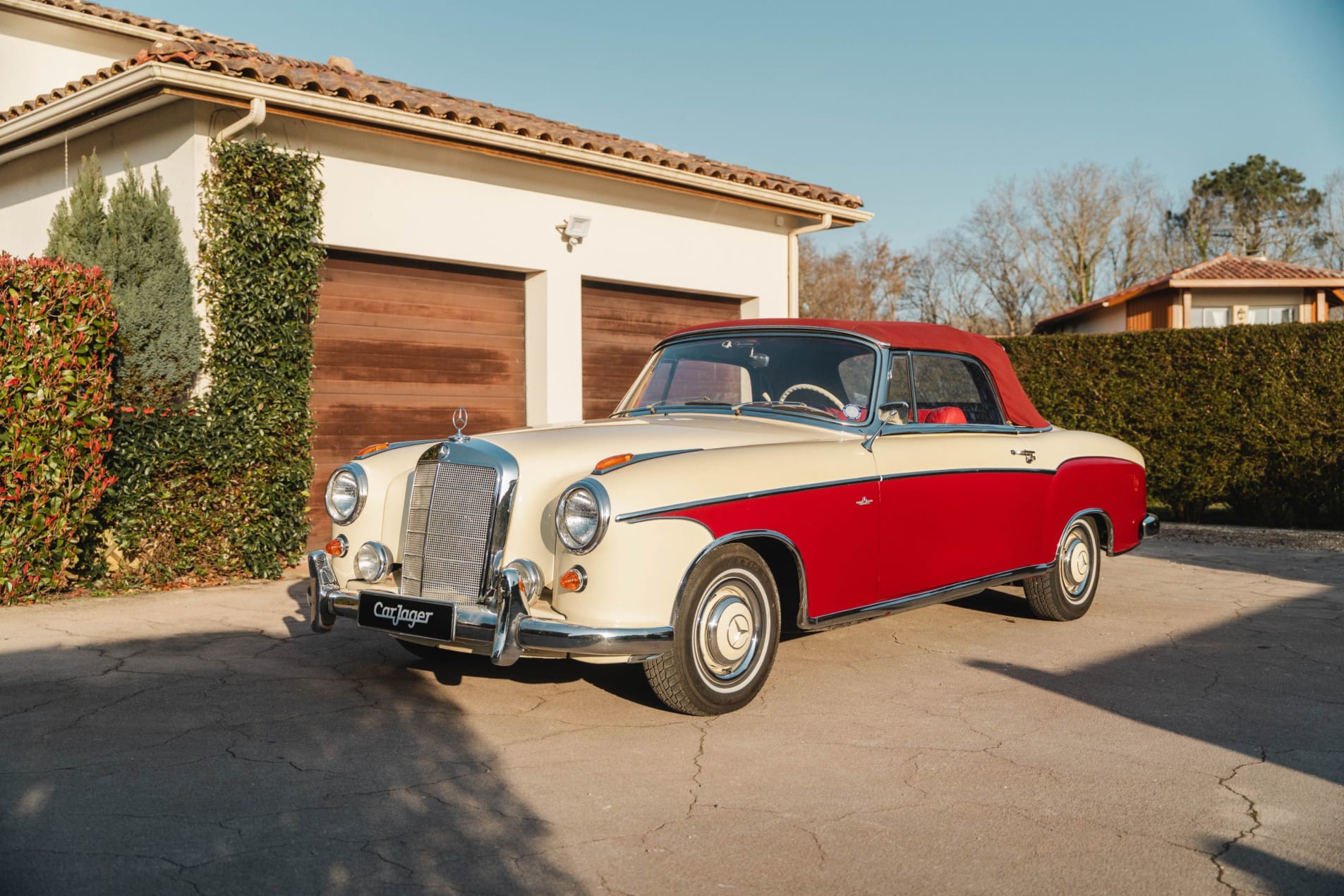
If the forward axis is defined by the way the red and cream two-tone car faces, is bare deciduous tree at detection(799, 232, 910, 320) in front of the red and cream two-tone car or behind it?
behind

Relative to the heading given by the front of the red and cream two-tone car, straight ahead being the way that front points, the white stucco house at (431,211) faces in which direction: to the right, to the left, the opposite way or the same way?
to the left

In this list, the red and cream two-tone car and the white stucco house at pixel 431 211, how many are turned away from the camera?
0

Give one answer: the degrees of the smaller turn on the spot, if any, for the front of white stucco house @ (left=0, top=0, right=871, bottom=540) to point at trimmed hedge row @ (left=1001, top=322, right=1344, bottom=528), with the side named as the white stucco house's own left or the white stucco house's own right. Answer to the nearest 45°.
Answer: approximately 45° to the white stucco house's own left

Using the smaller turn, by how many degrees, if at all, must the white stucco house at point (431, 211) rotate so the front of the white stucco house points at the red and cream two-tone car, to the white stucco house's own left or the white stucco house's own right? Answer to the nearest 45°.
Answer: approximately 45° to the white stucco house's own right

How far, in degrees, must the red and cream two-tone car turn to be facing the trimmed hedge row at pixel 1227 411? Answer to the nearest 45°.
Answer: approximately 180°

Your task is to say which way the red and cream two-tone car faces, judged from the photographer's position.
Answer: facing the viewer and to the left of the viewer

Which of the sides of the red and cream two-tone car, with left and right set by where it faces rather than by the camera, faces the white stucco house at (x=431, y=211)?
right

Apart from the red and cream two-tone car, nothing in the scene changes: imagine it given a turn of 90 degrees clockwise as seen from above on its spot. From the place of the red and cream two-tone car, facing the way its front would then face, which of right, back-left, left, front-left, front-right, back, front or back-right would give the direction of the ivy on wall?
front

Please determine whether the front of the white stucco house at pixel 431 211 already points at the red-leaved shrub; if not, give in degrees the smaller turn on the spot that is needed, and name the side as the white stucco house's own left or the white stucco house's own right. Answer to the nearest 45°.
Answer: approximately 90° to the white stucco house's own right

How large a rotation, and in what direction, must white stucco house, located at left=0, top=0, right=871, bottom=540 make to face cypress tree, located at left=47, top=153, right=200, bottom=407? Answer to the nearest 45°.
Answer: approximately 90° to its right

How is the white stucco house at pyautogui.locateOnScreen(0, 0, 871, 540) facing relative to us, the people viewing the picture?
facing the viewer and to the right of the viewer
